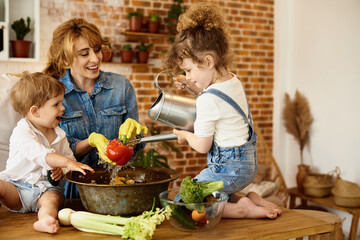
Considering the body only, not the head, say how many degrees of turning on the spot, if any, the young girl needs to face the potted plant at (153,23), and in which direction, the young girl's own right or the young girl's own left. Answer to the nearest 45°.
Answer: approximately 90° to the young girl's own right

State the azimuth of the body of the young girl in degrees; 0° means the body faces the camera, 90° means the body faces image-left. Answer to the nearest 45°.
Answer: approximately 90°

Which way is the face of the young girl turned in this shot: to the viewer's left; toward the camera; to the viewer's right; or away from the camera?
to the viewer's left
